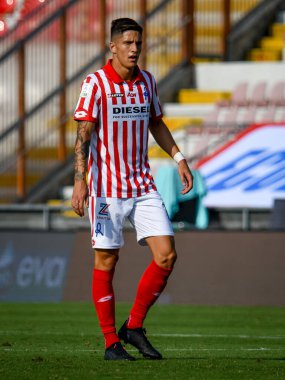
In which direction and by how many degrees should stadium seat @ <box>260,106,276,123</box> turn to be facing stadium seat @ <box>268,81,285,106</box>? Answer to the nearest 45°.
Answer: approximately 135° to its right

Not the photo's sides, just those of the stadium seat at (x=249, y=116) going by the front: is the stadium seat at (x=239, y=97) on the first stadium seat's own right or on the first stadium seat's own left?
on the first stadium seat's own right

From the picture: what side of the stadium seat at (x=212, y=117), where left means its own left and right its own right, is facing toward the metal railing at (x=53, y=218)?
front

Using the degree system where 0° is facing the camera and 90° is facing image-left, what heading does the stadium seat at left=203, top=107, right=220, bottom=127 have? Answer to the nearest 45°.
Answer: approximately 45°

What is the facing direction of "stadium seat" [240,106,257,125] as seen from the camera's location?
facing the viewer and to the left of the viewer

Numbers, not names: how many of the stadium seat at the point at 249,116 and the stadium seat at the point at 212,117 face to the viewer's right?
0

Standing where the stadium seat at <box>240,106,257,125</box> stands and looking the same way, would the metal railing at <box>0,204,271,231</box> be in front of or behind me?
in front

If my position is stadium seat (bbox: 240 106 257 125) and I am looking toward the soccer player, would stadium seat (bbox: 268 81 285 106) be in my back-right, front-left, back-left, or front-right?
back-left

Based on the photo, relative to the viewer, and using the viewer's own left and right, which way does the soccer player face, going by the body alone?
facing the viewer and to the right of the viewer

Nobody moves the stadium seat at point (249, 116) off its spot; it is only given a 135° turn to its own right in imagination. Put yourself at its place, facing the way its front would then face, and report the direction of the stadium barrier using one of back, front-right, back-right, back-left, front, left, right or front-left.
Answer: back

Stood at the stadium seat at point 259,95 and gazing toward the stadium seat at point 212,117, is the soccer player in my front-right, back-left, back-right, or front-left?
front-left

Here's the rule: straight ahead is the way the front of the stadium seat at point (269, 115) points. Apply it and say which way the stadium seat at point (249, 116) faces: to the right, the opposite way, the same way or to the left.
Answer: the same way

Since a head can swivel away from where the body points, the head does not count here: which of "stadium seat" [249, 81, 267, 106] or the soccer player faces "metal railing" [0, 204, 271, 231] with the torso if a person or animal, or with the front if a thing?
the stadium seat

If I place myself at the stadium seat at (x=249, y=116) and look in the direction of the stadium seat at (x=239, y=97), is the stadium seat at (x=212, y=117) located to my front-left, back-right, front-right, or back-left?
front-left

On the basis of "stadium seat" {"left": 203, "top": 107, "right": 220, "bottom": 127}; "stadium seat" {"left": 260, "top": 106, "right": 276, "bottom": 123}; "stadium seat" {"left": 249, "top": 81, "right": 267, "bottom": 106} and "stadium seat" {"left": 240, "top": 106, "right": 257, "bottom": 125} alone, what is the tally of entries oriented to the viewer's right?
0
